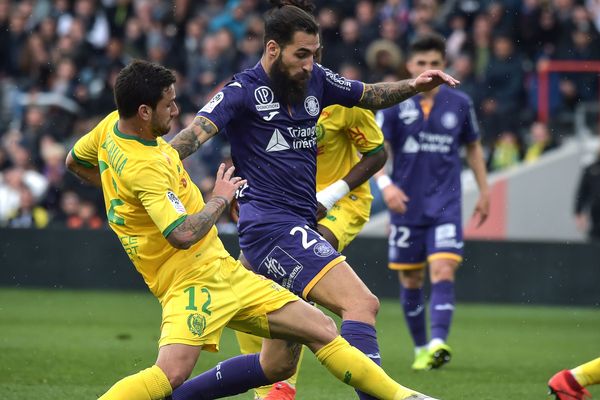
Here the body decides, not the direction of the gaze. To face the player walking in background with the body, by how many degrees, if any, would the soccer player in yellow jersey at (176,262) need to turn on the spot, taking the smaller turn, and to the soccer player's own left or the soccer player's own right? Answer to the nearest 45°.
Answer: approximately 45° to the soccer player's own left

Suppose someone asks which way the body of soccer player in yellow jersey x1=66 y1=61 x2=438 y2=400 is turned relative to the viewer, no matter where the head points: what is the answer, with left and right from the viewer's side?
facing to the right of the viewer

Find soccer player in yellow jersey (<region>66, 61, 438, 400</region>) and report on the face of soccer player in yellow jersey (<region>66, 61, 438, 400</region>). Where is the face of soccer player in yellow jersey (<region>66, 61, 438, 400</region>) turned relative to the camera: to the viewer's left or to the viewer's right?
to the viewer's right

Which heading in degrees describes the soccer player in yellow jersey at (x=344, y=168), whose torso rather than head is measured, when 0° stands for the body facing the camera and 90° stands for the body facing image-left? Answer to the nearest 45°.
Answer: approximately 45°

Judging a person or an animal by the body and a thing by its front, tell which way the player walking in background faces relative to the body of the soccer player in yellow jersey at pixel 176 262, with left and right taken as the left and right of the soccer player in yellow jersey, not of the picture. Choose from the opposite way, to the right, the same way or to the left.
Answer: to the right

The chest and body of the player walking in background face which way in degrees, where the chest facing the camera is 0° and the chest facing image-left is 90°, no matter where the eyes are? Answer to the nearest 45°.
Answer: approximately 0°

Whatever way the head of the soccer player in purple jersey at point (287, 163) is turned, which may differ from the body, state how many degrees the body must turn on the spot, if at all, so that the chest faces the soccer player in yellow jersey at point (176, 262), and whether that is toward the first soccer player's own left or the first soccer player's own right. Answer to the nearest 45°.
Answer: approximately 90° to the first soccer player's own right

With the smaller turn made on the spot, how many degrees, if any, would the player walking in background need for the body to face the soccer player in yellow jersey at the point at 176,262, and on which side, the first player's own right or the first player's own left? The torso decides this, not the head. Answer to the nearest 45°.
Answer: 0° — they already face them
